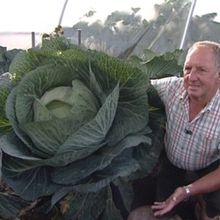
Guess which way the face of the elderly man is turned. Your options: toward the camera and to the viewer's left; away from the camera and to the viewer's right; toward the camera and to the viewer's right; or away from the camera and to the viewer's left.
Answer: toward the camera and to the viewer's left

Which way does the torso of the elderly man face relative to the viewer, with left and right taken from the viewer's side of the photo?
facing the viewer and to the left of the viewer

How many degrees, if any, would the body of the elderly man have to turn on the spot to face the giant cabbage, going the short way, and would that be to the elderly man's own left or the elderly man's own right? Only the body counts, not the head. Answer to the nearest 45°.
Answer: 0° — they already face it
